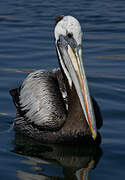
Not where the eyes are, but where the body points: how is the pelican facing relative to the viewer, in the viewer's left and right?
facing the viewer and to the right of the viewer
